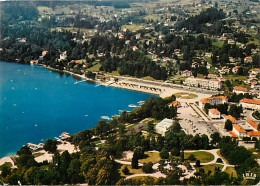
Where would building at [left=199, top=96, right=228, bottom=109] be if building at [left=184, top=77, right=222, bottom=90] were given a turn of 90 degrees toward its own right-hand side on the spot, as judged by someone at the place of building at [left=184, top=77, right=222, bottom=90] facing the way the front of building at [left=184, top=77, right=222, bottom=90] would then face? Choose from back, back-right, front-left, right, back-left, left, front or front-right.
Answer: back-left

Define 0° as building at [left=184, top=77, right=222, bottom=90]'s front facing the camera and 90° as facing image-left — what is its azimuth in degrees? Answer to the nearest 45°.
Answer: approximately 45°

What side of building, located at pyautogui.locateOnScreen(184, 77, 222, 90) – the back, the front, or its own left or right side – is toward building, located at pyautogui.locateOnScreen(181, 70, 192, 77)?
back

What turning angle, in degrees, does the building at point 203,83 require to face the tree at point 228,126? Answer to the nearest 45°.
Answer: approximately 45° to its left

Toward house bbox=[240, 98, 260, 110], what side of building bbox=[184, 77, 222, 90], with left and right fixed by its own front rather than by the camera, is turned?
left

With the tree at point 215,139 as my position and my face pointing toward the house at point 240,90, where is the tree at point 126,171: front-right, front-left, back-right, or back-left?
back-left

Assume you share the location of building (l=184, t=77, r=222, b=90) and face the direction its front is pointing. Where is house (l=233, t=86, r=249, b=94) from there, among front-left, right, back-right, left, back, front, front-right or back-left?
left

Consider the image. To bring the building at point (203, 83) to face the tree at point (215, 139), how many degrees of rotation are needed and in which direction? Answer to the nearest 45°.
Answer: approximately 45° to its left

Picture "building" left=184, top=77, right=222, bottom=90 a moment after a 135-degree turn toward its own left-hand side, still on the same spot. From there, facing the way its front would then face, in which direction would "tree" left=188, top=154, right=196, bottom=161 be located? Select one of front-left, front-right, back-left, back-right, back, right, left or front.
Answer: right

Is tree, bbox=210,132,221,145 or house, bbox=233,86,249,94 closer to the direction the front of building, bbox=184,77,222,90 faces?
the tree

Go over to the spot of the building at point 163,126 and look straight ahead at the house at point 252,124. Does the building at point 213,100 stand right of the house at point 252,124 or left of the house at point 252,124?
left

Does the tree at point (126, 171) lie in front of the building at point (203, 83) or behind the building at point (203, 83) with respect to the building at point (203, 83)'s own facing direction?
in front
